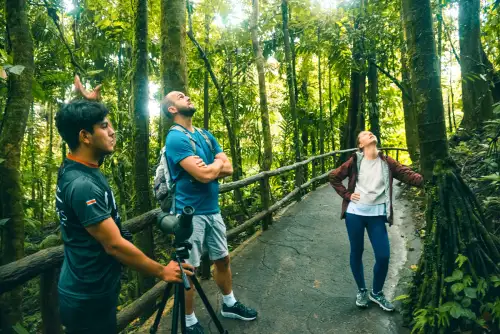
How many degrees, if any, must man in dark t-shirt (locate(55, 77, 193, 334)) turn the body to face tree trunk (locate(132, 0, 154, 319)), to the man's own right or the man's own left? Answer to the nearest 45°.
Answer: approximately 90° to the man's own left

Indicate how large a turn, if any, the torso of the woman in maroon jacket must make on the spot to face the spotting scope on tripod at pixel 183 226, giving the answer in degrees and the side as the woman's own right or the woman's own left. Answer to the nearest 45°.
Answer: approximately 45° to the woman's own right

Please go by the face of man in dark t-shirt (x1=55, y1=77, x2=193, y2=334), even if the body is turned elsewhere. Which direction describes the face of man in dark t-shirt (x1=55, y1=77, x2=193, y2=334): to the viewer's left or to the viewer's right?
to the viewer's right

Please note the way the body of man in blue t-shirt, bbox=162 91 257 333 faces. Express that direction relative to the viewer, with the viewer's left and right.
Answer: facing the viewer and to the right of the viewer

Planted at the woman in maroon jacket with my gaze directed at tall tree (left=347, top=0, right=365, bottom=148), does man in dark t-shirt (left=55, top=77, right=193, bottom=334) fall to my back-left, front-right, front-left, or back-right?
back-left

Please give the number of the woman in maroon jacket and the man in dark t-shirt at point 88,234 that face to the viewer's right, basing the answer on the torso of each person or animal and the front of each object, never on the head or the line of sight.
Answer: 1

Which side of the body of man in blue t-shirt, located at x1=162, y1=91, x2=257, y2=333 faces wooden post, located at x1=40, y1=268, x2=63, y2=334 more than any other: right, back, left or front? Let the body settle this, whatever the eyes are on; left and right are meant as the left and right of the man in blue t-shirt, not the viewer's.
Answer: right

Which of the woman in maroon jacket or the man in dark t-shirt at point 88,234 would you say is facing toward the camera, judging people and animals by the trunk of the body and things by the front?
the woman in maroon jacket

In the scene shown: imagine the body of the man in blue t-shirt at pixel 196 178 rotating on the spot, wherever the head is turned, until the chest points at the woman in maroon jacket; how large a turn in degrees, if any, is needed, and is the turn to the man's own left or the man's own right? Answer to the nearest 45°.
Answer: approximately 45° to the man's own left

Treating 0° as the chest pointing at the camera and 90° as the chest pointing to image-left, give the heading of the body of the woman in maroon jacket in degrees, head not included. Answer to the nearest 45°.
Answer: approximately 0°

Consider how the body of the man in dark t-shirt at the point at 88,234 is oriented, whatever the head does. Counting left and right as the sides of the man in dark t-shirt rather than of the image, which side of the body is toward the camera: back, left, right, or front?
right

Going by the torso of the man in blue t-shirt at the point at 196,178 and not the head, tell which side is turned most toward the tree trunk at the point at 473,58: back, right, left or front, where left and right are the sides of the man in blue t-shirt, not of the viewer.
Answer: left

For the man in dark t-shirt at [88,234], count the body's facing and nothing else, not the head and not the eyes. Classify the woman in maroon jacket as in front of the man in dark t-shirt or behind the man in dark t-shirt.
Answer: in front

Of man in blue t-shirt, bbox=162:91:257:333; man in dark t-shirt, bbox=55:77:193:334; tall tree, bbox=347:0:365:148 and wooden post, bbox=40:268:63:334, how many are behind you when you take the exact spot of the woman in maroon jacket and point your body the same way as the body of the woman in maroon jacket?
1

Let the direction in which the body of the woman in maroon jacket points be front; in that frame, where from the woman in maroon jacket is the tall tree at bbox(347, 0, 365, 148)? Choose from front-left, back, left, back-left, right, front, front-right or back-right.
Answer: back

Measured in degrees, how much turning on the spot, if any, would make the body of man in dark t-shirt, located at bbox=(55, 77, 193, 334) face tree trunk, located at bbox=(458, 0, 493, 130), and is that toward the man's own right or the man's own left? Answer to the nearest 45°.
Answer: approximately 45° to the man's own left
